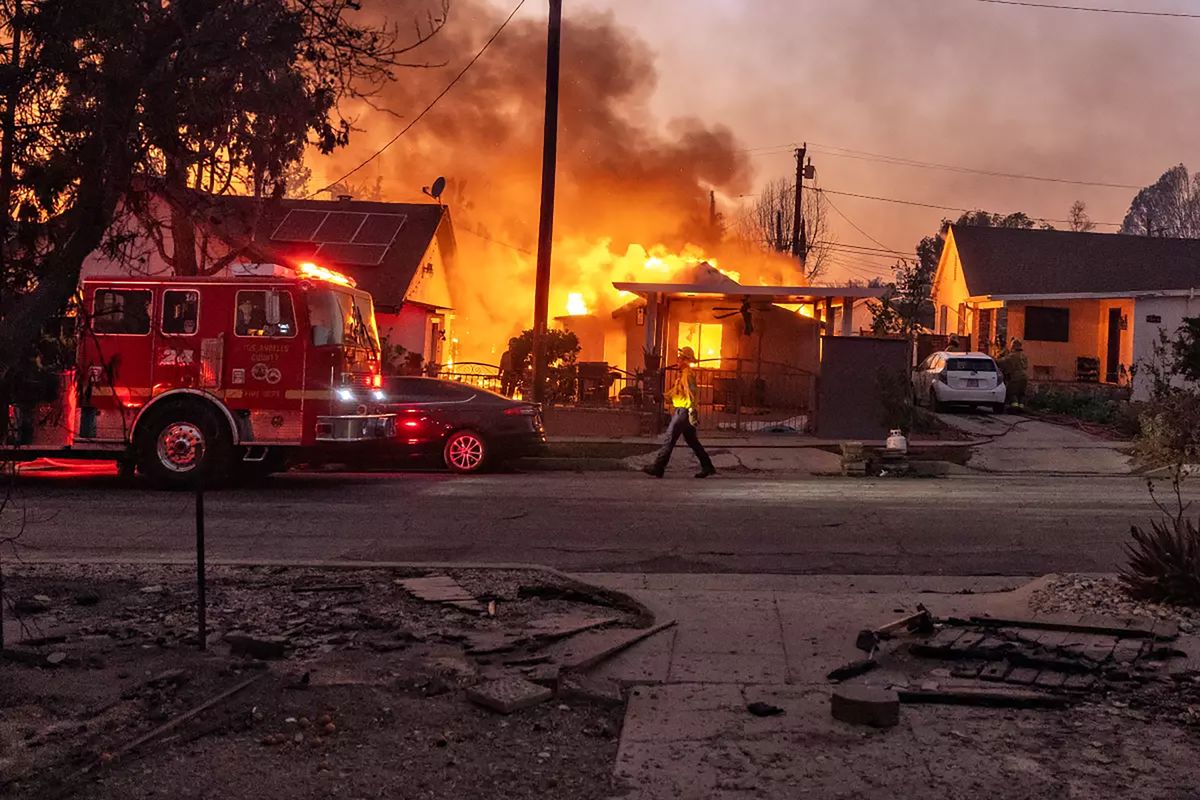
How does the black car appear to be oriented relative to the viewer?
to the viewer's left

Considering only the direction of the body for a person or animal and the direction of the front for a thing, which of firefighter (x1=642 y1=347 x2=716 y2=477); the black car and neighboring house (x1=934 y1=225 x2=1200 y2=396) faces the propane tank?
the neighboring house

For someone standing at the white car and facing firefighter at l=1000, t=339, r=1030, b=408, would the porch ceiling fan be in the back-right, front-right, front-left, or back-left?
back-left

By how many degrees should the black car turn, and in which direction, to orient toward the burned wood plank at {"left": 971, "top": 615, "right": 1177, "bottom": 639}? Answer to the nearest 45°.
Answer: approximately 90° to its left

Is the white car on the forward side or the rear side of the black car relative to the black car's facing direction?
on the rear side

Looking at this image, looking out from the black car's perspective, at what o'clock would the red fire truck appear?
The red fire truck is roughly at 11 o'clock from the black car.

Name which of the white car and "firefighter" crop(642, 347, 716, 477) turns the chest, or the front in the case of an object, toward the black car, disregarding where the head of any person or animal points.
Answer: the firefighter

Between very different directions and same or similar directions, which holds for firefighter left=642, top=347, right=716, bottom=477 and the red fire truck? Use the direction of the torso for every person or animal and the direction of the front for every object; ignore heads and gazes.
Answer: very different directions

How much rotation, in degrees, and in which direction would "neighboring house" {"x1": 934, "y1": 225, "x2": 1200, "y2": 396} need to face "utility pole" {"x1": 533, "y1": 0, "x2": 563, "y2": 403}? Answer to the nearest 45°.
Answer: approximately 45° to its right

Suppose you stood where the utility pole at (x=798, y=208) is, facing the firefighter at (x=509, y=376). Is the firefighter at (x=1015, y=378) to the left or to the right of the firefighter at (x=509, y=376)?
left

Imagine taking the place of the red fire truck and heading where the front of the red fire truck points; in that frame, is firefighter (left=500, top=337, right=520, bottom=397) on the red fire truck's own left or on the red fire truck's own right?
on the red fire truck's own left

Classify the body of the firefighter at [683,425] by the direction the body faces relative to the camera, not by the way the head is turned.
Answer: to the viewer's left

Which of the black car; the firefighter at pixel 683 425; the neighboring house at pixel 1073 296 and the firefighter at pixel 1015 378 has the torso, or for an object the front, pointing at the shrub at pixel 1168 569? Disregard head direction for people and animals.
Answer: the neighboring house
